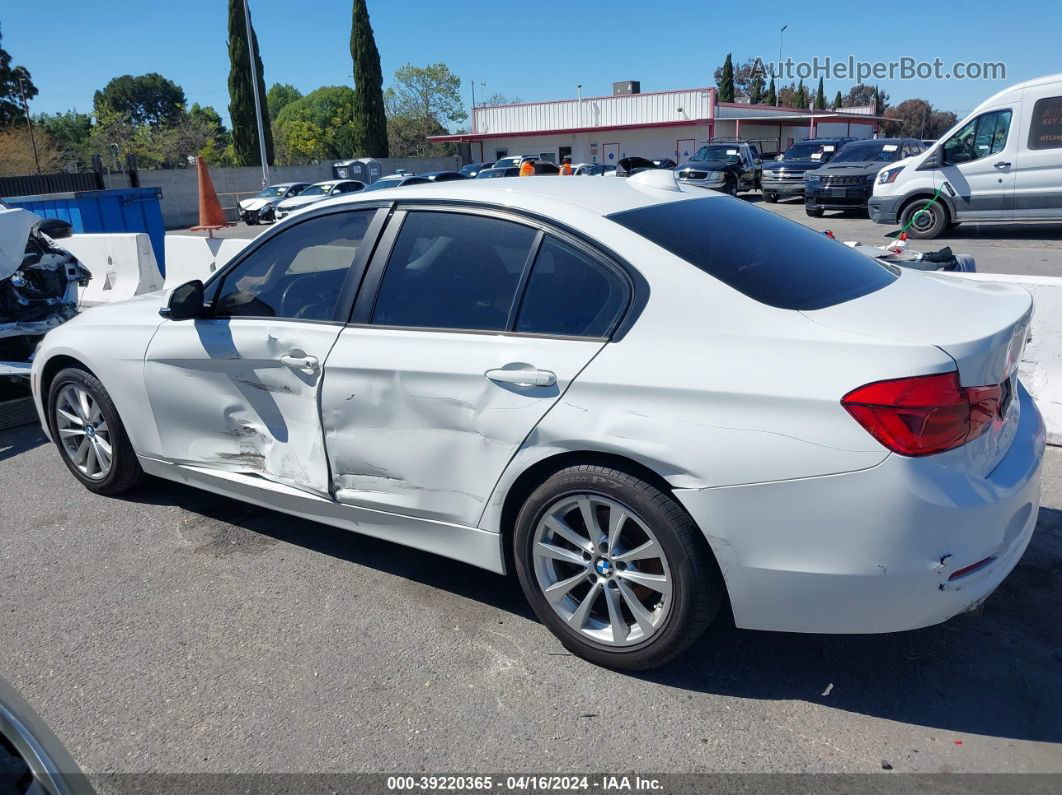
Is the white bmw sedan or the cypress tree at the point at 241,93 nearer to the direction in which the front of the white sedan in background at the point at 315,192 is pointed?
the white bmw sedan

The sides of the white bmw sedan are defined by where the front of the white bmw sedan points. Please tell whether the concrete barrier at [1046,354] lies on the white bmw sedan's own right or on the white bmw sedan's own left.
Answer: on the white bmw sedan's own right

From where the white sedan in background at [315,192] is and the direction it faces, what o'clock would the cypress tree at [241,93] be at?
The cypress tree is roughly at 4 o'clock from the white sedan in background.

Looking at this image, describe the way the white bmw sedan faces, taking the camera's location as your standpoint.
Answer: facing away from the viewer and to the left of the viewer

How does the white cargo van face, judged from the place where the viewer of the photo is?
facing to the left of the viewer

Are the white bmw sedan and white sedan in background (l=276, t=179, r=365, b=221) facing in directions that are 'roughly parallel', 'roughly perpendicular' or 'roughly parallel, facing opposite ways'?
roughly perpendicular

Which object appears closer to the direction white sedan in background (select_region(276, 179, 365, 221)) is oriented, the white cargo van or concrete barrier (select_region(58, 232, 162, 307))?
the concrete barrier

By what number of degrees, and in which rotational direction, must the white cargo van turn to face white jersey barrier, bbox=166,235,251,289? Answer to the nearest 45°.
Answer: approximately 45° to its left

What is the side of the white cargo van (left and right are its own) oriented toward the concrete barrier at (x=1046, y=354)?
left

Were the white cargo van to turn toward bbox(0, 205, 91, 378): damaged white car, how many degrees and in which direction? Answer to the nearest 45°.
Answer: approximately 45° to its left

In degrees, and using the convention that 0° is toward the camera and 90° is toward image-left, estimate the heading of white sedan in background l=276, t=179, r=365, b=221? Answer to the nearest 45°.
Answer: approximately 45°
